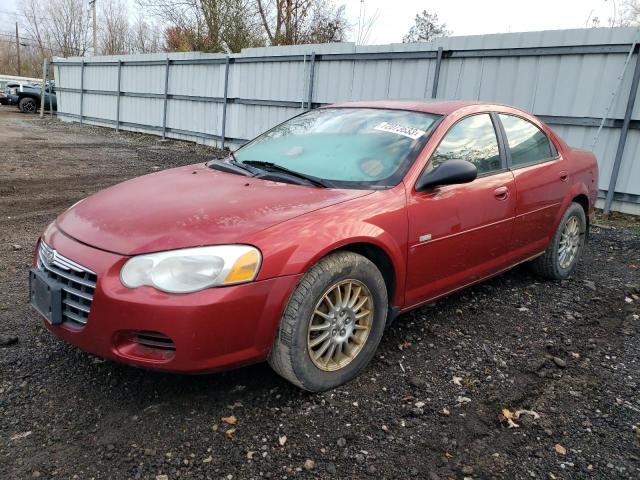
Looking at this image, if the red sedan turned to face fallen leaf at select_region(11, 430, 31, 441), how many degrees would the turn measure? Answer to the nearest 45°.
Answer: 0° — it already faces it

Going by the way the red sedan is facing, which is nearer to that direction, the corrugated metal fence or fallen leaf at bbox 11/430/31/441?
the fallen leaf

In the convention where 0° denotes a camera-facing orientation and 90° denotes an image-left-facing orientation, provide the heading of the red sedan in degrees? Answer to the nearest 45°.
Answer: approximately 45°
